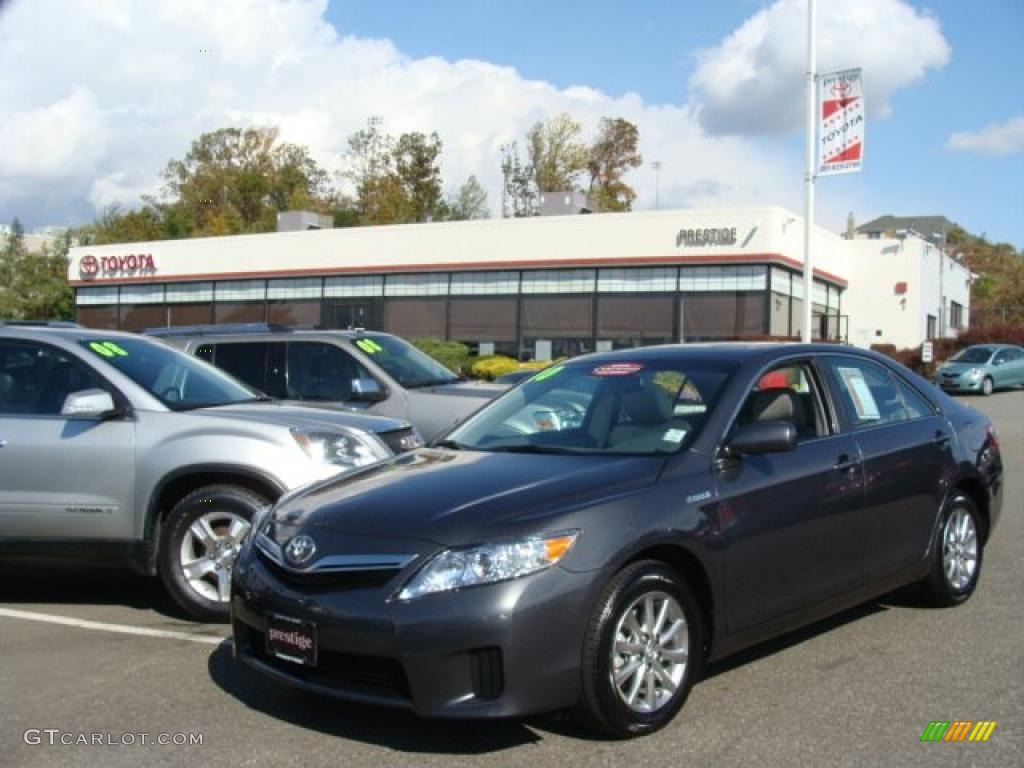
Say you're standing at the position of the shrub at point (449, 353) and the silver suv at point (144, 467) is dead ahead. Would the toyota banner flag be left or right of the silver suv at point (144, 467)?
left

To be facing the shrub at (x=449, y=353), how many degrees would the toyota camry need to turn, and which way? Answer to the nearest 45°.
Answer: approximately 135° to its right

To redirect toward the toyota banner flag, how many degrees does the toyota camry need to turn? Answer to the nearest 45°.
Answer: approximately 135° to its right

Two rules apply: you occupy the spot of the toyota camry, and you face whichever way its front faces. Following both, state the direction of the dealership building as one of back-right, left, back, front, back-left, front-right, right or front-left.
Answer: back-right

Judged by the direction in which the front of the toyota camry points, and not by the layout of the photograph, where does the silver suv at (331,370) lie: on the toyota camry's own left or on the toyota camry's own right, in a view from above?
on the toyota camry's own right

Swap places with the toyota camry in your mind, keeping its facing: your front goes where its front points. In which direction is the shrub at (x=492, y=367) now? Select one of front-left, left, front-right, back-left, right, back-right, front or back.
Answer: back-right

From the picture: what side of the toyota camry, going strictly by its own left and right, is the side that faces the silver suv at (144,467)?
right

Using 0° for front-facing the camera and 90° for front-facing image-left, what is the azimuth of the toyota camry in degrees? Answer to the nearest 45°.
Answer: approximately 45°

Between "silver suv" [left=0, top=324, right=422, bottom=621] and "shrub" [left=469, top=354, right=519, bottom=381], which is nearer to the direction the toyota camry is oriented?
the silver suv
